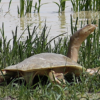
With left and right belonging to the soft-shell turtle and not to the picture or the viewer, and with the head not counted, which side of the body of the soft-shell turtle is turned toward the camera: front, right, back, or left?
right
